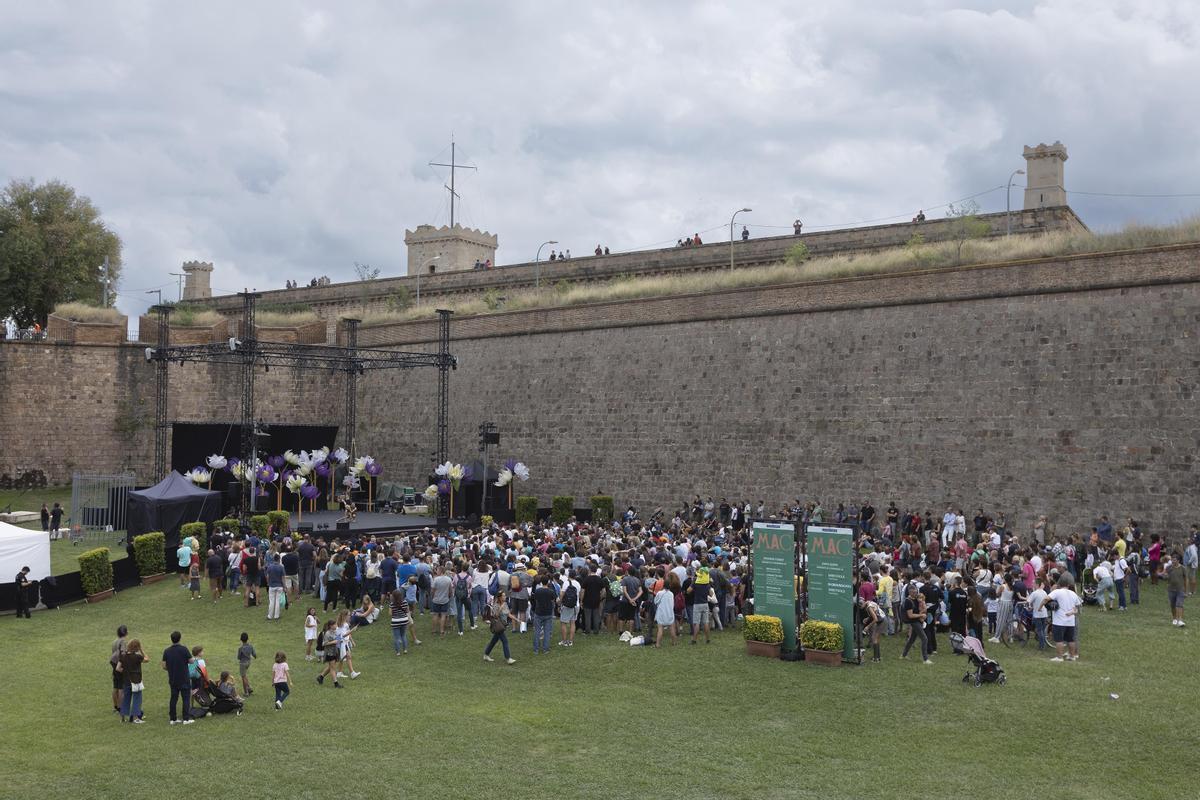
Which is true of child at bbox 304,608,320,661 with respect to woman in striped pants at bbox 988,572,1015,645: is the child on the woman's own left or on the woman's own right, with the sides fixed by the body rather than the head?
on the woman's own left

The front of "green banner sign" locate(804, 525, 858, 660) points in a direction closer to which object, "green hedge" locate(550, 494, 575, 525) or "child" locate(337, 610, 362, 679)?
the child

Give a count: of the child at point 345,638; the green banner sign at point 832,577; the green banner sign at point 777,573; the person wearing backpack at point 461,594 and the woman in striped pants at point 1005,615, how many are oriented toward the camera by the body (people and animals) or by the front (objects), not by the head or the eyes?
2

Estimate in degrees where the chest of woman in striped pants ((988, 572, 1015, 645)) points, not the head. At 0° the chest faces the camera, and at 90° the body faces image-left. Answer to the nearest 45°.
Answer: approximately 135°

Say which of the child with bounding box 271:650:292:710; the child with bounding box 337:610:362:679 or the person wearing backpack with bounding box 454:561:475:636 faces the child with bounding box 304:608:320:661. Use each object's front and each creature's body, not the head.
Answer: the child with bounding box 271:650:292:710

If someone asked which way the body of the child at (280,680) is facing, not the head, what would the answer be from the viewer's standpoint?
away from the camera

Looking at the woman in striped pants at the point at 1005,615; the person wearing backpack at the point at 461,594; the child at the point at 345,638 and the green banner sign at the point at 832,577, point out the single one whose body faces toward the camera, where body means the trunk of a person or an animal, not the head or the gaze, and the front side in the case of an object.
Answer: the green banner sign

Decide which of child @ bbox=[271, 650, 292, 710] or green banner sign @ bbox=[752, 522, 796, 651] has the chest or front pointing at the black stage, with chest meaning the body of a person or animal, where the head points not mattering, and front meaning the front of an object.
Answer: the child

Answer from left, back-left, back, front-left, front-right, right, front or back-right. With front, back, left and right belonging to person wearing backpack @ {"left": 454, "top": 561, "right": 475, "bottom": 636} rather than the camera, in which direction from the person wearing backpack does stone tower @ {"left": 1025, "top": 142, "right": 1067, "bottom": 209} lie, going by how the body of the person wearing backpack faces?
front-right

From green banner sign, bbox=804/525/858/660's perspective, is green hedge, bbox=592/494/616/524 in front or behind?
behind
